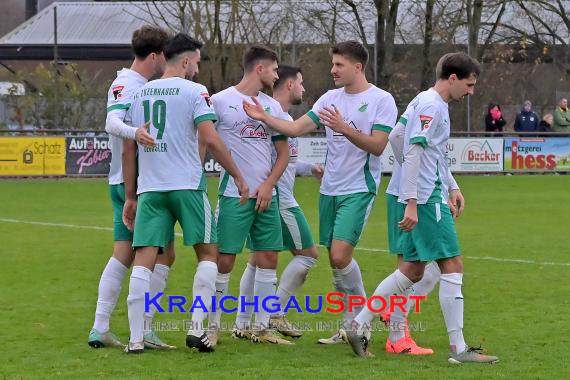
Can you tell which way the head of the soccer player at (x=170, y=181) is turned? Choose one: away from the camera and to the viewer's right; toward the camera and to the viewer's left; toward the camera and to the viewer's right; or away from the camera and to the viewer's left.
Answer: away from the camera and to the viewer's right

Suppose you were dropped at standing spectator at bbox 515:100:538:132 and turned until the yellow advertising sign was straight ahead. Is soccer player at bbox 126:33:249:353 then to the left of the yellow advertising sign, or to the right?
left

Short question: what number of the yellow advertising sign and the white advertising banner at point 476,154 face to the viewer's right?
0

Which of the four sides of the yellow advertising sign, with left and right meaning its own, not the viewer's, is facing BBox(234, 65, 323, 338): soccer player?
front

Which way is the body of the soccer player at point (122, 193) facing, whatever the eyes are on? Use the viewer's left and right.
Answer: facing to the right of the viewer

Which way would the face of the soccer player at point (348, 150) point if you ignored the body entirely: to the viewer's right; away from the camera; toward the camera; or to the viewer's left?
to the viewer's left
